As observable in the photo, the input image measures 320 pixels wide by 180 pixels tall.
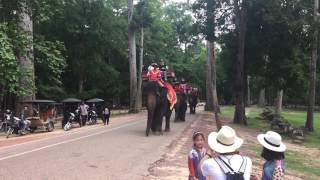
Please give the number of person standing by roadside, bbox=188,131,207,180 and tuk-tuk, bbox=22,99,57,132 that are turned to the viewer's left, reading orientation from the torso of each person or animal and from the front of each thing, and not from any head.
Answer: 1

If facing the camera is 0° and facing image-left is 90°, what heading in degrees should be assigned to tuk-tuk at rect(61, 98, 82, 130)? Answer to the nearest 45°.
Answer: approximately 45°

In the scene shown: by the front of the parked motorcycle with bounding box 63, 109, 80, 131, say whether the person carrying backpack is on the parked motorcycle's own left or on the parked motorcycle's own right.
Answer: on the parked motorcycle's own left

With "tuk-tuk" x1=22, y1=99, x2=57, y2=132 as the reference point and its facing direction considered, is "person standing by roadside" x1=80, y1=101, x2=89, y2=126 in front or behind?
behind

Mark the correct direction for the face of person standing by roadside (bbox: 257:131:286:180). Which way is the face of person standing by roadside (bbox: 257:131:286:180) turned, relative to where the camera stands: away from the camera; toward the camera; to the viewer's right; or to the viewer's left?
away from the camera

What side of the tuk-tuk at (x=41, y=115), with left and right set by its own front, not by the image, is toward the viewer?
left

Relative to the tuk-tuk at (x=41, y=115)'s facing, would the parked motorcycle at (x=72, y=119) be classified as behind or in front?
behind

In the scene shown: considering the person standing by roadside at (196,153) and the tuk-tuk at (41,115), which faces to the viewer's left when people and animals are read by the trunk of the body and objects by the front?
the tuk-tuk

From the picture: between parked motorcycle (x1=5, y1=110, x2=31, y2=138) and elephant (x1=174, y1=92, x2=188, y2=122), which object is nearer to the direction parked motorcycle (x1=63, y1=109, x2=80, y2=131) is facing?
the parked motorcycle

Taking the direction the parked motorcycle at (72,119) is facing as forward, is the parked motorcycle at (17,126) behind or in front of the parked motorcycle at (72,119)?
in front

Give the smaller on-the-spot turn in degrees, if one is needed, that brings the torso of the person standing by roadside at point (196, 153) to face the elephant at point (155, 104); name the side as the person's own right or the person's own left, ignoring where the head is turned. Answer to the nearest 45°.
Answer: approximately 135° to the person's own left
